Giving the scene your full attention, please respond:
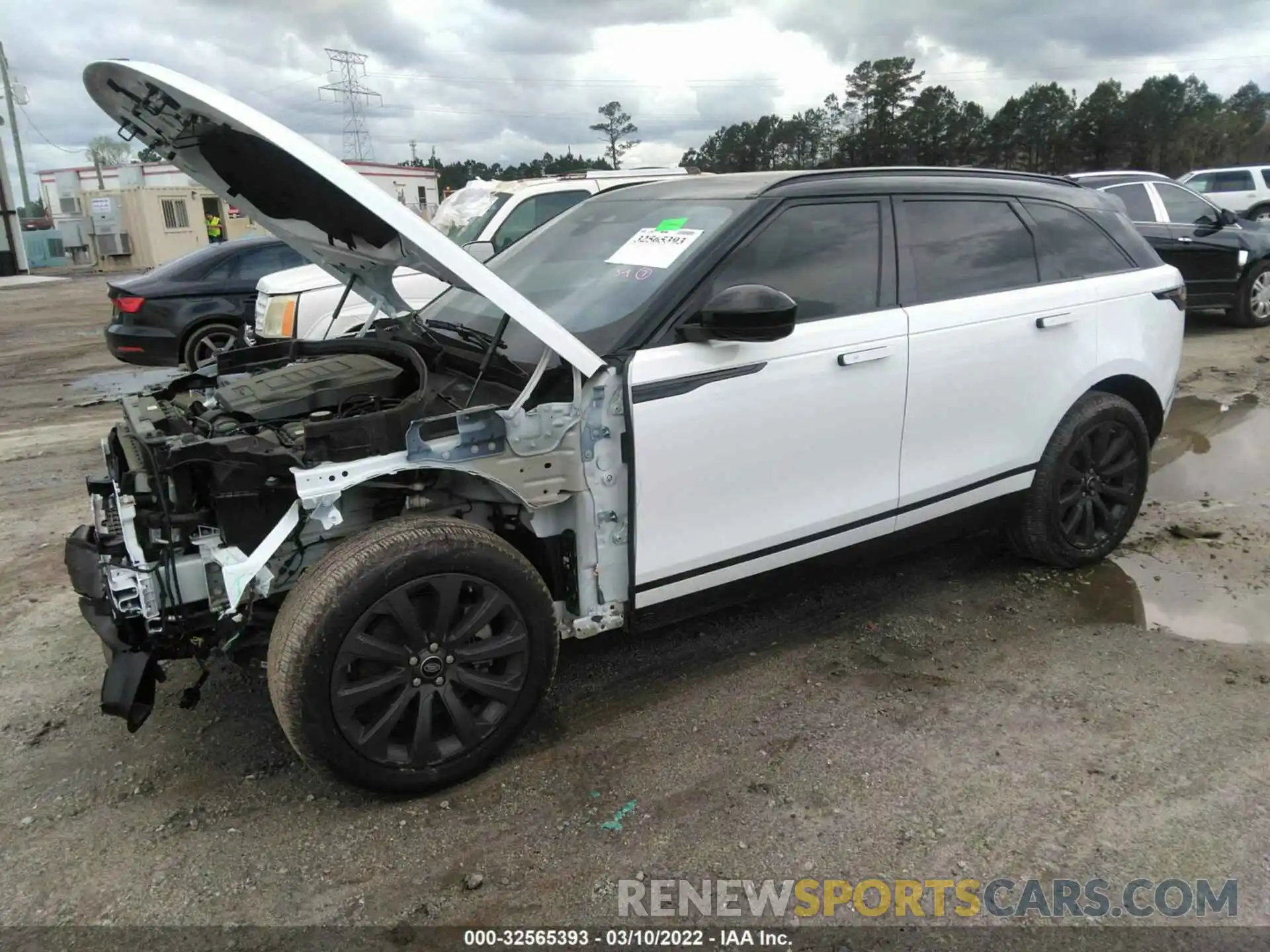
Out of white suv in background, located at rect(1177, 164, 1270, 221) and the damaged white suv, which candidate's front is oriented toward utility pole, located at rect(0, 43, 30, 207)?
the white suv in background

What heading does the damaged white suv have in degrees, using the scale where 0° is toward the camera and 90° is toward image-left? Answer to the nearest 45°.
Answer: approximately 45°

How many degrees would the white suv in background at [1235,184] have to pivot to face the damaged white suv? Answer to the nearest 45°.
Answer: approximately 90° to its left

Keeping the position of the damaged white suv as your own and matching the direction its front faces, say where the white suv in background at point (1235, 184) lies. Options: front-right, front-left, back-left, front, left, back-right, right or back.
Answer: back

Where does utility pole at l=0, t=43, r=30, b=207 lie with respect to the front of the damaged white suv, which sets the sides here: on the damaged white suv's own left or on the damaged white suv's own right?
on the damaged white suv's own right

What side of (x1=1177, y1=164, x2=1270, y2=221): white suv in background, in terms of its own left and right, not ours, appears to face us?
left

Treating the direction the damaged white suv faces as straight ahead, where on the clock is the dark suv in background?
The dark suv in background is roughly at 6 o'clock from the damaged white suv.

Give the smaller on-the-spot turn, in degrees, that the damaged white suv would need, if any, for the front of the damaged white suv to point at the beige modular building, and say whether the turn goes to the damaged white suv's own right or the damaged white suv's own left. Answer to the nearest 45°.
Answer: approximately 90° to the damaged white suv's own right

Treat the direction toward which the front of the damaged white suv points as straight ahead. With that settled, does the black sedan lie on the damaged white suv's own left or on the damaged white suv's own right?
on the damaged white suv's own right

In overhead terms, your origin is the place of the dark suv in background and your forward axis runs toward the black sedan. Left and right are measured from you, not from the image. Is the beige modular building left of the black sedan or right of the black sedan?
right
